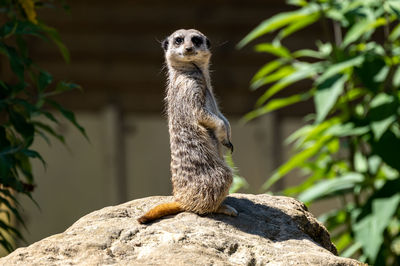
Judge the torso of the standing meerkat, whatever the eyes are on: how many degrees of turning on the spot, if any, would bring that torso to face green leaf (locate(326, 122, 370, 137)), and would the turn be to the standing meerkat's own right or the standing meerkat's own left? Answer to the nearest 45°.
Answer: approximately 45° to the standing meerkat's own left

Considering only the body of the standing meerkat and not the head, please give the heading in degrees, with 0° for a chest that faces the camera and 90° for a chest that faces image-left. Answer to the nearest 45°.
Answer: approximately 270°

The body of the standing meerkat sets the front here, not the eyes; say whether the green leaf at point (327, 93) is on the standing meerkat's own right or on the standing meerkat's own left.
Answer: on the standing meerkat's own left

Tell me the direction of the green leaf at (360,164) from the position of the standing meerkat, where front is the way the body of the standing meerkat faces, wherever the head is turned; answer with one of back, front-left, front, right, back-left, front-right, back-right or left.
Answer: front-left

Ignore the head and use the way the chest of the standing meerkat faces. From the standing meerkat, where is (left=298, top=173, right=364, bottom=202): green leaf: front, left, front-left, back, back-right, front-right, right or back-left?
front-left

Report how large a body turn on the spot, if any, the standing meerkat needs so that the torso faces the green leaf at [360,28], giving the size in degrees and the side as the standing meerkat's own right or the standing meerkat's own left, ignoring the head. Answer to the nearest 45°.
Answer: approximately 45° to the standing meerkat's own left
